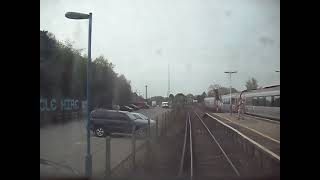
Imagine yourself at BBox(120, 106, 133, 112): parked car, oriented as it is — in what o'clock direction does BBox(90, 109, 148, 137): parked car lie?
BBox(90, 109, 148, 137): parked car is roughly at 3 o'clock from BBox(120, 106, 133, 112): parked car.
